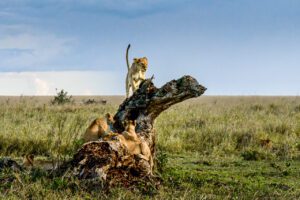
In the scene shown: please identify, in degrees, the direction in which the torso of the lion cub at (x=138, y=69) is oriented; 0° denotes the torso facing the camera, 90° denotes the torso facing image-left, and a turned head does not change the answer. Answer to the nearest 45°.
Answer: approximately 315°

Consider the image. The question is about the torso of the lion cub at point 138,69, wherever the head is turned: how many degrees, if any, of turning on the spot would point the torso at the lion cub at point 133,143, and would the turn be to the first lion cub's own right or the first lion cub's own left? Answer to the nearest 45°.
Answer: approximately 45° to the first lion cub's own right
